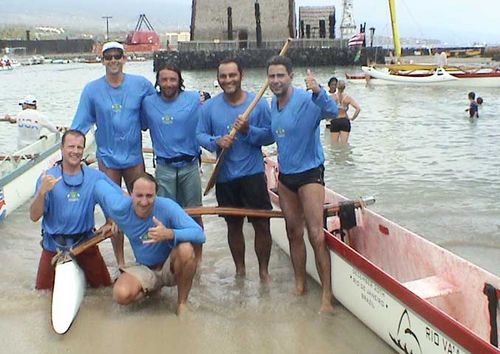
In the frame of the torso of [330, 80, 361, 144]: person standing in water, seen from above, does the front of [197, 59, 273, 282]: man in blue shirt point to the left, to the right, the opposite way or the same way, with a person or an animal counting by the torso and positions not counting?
the opposite way

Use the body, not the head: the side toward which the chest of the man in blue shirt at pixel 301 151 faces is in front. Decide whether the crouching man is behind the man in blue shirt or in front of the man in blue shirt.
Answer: in front

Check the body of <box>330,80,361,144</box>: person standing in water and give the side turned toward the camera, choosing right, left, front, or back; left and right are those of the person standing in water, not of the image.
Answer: back

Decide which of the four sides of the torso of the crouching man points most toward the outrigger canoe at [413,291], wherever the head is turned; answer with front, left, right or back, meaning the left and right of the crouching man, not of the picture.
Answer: left

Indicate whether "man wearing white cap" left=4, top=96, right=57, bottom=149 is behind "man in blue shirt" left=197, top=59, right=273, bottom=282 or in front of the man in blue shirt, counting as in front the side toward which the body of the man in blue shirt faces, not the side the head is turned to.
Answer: behind

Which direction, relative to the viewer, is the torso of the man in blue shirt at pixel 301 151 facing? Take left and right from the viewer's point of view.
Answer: facing the viewer and to the left of the viewer

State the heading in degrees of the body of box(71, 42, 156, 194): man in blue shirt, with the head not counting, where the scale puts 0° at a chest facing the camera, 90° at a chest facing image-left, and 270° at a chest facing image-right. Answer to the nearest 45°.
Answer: approximately 0°

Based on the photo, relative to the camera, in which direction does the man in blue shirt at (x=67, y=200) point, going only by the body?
toward the camera

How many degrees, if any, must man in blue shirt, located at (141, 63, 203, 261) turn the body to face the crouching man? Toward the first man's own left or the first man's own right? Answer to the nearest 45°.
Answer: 0° — they already face them

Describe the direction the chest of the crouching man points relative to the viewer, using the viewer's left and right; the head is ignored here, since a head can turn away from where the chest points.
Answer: facing the viewer

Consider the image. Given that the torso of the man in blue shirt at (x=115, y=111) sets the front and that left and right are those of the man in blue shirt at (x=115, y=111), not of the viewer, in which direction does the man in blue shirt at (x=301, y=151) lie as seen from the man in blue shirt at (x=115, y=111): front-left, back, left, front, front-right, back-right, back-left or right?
front-left
